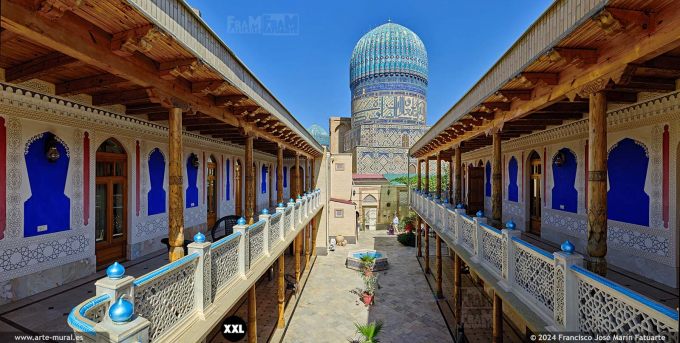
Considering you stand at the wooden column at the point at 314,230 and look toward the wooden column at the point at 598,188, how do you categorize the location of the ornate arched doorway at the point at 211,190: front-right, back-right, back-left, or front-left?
front-right

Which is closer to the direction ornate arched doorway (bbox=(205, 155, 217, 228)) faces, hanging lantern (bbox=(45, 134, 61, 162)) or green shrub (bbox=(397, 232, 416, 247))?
the green shrub

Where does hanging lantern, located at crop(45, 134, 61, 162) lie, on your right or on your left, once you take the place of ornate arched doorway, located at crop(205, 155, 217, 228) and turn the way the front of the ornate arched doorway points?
on your right

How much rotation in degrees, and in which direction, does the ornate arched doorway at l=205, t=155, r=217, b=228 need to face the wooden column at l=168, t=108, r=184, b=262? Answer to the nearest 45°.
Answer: approximately 90° to its right

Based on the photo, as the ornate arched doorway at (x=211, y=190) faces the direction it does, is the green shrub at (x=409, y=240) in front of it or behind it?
in front

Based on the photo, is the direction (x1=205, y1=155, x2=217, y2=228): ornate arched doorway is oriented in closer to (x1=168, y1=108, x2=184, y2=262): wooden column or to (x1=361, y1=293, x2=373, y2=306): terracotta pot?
the terracotta pot

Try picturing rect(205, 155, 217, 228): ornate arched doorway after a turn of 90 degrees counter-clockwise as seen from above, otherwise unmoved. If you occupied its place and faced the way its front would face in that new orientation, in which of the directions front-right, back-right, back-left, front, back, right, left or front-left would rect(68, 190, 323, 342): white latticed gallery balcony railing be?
back

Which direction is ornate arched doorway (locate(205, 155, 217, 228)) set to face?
to the viewer's right

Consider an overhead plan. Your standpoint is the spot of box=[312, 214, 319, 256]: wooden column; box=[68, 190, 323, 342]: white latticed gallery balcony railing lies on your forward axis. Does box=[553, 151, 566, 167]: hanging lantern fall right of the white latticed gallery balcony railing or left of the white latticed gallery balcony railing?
left

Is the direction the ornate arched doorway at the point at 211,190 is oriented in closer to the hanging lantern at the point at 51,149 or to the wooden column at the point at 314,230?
the wooden column

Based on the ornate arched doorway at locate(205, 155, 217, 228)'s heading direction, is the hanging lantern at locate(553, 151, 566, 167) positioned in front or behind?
in front

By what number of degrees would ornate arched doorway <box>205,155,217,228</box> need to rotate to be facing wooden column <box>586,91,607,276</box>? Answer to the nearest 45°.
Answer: approximately 45° to its right

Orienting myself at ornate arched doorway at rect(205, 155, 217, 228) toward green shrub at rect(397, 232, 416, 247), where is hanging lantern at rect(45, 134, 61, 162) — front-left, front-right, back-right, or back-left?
back-right

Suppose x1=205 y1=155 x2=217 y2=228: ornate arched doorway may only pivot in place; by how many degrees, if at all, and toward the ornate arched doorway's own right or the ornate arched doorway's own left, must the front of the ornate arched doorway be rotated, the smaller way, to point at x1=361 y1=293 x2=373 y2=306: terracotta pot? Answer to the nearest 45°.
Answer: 0° — it already faces it

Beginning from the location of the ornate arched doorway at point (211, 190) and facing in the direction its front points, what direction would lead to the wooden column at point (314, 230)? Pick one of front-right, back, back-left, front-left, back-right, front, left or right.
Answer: front-left
